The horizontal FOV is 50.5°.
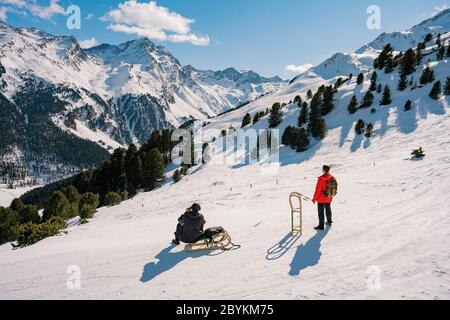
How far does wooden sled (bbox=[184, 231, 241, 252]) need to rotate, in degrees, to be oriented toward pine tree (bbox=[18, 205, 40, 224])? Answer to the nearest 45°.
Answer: approximately 135° to its left

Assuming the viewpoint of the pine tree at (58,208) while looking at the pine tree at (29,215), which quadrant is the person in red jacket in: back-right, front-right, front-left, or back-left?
back-left

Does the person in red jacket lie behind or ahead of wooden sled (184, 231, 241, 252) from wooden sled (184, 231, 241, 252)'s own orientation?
ahead

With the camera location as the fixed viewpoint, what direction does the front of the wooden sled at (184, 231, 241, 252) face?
facing to the right of the viewer

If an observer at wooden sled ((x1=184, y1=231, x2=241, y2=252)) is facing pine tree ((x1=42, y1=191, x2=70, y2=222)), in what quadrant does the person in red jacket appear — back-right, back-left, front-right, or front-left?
back-right

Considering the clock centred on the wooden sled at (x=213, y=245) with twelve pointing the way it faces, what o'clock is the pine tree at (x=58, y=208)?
The pine tree is roughly at 8 o'clock from the wooden sled.

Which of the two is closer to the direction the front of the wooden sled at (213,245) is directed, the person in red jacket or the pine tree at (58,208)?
the person in red jacket
